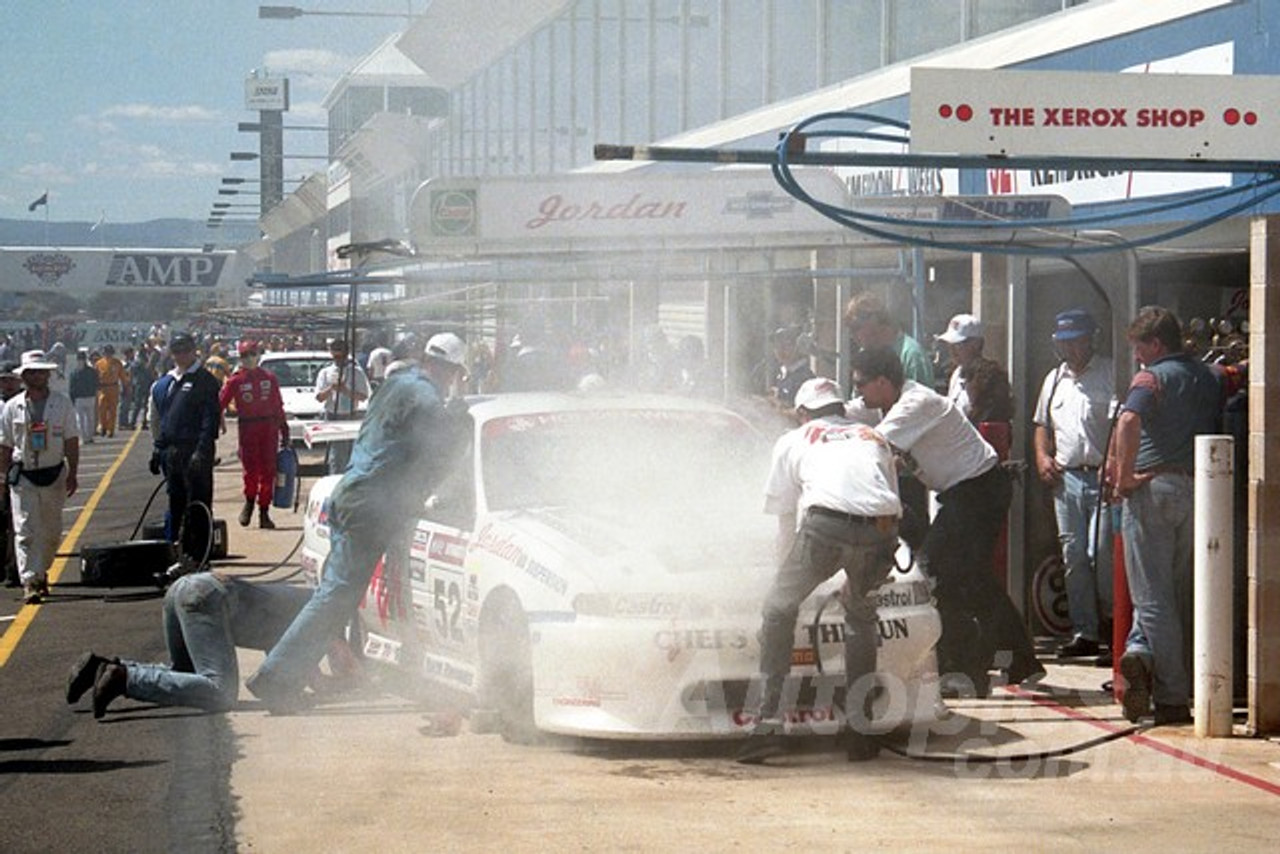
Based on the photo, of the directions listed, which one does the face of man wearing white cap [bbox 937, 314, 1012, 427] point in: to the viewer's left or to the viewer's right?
to the viewer's left

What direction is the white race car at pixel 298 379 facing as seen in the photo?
toward the camera

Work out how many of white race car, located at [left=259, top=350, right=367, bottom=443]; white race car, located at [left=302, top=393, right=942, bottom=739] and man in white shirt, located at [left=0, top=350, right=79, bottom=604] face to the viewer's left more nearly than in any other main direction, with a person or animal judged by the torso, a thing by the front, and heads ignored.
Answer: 0

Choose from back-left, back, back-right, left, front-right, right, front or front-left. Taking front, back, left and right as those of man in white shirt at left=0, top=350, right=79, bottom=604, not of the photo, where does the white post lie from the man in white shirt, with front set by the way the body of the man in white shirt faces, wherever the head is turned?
front-left

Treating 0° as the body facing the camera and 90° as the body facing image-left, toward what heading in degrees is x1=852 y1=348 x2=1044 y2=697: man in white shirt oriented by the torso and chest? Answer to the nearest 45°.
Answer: approximately 90°

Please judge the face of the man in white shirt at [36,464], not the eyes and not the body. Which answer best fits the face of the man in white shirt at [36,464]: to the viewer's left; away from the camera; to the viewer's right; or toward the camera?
toward the camera

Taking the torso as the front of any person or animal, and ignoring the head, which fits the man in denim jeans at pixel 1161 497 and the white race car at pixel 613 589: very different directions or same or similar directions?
very different directions

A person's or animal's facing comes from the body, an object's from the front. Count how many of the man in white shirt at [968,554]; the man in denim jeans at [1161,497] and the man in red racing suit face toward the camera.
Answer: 1

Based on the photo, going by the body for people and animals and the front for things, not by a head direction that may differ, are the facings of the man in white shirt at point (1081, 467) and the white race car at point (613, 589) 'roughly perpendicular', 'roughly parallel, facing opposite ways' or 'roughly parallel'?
roughly perpendicular

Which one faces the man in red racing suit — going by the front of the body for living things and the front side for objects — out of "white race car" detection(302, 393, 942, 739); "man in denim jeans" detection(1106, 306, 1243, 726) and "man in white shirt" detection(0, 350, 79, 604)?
the man in denim jeans

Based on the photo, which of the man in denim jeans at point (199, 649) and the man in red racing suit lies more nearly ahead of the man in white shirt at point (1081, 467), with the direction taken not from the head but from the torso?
the man in denim jeans

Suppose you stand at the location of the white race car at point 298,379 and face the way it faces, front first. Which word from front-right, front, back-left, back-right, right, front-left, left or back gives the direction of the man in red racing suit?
front

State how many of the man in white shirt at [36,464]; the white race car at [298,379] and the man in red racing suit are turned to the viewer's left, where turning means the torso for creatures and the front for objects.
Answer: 0

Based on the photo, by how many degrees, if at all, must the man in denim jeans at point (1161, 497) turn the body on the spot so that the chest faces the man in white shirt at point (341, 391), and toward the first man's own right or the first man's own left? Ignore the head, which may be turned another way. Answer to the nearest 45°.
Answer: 0° — they already face them

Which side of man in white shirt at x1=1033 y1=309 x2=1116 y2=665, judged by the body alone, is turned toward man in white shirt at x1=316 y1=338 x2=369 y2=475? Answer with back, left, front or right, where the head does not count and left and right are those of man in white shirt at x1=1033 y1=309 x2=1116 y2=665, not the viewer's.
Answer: right

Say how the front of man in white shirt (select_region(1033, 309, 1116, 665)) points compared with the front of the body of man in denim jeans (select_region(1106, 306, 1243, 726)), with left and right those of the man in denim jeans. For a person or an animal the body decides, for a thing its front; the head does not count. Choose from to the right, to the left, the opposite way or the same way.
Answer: to the left

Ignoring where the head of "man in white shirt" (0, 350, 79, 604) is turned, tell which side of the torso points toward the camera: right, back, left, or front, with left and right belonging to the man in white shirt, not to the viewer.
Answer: front

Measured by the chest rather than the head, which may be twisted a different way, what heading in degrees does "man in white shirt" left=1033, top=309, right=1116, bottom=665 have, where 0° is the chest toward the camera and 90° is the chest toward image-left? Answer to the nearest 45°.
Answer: approximately 45°

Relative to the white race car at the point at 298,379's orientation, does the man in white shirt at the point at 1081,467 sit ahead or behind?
ahead

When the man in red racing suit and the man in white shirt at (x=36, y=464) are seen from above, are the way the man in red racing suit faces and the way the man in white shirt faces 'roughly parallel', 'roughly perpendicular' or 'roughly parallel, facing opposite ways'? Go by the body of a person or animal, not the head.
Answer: roughly parallel
